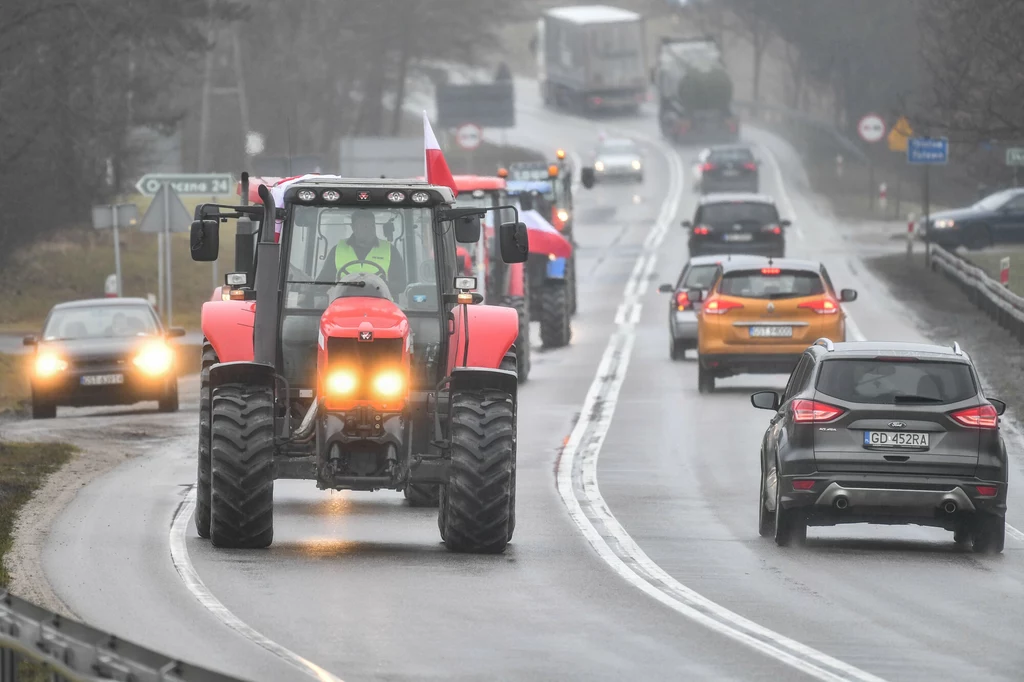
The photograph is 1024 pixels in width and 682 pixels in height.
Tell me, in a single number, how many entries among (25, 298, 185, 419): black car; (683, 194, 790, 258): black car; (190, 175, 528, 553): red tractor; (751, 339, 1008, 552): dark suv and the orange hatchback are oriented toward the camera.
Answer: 2

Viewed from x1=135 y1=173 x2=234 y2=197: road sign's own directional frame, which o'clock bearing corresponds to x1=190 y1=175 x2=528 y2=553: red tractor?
The red tractor is roughly at 12 o'clock from the road sign.

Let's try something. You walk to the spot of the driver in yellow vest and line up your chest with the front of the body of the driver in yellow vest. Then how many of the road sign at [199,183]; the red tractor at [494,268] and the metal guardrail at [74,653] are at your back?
2

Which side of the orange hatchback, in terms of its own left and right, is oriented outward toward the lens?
back

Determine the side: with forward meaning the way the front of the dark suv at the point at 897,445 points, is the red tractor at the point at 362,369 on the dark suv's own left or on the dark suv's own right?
on the dark suv's own left

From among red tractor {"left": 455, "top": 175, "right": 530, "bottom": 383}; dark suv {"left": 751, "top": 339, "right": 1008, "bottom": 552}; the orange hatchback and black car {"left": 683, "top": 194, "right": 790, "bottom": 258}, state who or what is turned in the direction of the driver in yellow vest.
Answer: the red tractor

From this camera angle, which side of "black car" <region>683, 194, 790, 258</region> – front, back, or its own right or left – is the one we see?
back

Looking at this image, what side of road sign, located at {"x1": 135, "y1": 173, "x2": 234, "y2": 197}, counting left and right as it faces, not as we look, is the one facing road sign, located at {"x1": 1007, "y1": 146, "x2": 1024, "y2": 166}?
left

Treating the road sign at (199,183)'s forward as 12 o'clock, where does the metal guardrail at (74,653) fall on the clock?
The metal guardrail is roughly at 12 o'clock from the road sign.
